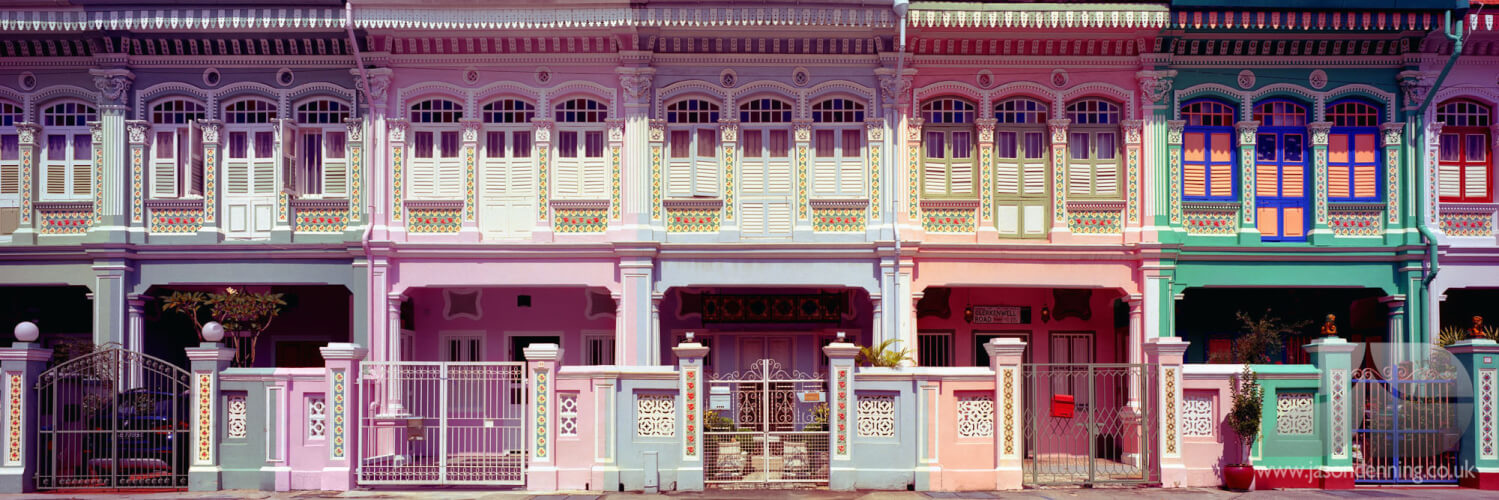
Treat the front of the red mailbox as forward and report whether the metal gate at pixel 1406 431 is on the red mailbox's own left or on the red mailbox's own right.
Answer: on the red mailbox's own left

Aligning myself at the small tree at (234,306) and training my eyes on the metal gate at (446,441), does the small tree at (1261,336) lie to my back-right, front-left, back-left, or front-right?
front-left

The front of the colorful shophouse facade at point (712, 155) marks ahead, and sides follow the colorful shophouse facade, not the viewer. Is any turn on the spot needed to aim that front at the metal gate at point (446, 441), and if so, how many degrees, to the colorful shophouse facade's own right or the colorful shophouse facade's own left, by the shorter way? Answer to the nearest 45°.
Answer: approximately 45° to the colorful shophouse facade's own right

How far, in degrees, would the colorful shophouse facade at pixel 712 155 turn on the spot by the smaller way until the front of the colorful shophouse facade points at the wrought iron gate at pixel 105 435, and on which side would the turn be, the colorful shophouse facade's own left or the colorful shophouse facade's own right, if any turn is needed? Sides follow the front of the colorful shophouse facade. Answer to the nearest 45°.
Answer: approximately 45° to the colorful shophouse facade's own right

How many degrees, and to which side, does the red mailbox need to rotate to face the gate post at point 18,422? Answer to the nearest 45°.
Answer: approximately 90° to its right

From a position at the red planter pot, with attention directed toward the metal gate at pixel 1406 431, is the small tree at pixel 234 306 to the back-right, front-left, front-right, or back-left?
back-left

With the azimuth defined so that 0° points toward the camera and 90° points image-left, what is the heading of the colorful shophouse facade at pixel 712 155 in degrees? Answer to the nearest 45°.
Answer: approximately 0°

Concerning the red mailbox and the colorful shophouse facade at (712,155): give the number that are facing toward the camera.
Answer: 2

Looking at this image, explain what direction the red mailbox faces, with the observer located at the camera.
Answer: facing the viewer

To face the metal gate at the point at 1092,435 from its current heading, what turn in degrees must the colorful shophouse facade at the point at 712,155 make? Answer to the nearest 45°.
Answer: approximately 45° to its left

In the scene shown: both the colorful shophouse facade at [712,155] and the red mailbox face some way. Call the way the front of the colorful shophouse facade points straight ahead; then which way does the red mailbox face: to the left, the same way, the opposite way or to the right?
the same way
